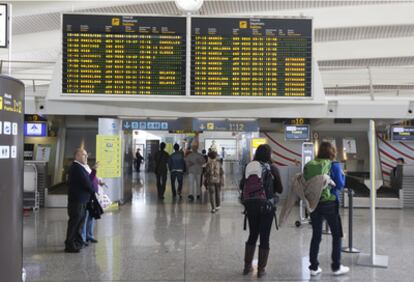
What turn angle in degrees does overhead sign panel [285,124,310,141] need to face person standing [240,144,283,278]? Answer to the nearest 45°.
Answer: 0° — it already faces them

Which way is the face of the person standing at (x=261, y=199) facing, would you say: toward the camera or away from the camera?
away from the camera

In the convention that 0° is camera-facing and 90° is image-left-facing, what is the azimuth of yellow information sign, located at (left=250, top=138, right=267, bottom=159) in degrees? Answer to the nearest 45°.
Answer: approximately 0°

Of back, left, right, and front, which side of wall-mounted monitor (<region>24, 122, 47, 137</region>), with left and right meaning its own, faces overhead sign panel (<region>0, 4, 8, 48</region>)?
front

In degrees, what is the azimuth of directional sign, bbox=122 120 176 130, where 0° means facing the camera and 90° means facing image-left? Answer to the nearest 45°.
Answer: approximately 0°

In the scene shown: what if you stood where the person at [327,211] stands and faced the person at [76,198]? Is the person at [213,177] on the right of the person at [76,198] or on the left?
right

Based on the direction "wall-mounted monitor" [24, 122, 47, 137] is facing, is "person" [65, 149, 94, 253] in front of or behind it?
in front

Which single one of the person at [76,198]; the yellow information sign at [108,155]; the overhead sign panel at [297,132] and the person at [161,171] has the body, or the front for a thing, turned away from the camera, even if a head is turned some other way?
the person at [161,171]

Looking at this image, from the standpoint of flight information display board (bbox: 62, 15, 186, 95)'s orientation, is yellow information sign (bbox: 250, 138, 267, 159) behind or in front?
behind

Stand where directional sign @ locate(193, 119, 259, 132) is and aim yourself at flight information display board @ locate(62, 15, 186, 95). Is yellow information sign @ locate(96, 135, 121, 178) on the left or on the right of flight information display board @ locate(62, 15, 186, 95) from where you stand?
right

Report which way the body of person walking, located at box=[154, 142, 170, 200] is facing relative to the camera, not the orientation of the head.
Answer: away from the camera
